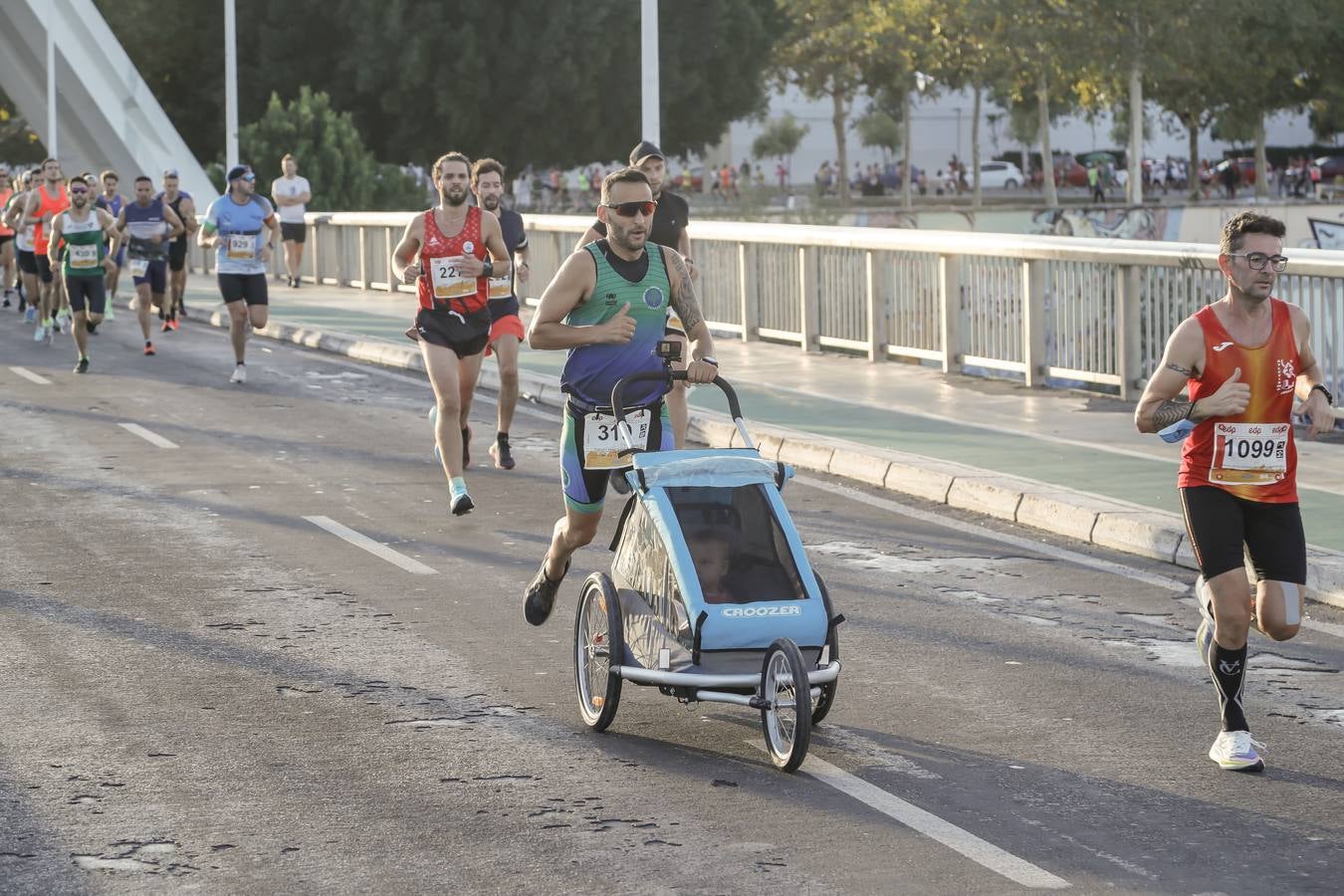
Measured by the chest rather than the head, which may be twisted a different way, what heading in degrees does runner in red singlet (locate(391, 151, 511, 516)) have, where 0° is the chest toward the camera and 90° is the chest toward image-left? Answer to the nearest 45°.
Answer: approximately 0°

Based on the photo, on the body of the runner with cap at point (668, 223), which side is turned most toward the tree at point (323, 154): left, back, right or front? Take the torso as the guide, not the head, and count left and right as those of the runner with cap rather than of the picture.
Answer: back

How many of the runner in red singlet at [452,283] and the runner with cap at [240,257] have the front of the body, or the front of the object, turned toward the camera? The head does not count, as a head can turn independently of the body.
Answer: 2

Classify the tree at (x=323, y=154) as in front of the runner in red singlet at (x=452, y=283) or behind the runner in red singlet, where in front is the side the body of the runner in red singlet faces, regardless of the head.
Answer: behind

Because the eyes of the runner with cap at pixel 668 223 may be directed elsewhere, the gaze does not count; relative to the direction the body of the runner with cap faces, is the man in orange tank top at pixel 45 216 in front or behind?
behind

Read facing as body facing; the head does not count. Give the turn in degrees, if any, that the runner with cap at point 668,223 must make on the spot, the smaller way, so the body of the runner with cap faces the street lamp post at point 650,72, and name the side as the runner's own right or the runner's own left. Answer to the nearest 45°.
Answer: approximately 180°
